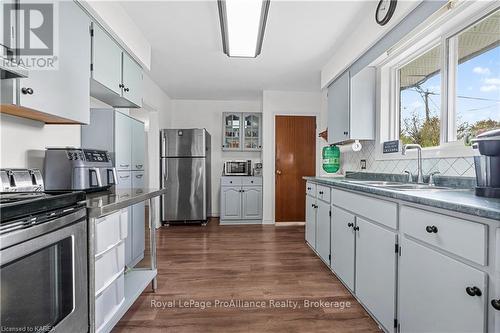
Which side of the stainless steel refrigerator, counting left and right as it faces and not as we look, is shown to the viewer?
front

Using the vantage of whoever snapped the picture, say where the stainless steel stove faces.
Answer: facing the viewer and to the right of the viewer

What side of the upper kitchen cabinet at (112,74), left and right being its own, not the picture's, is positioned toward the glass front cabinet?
left

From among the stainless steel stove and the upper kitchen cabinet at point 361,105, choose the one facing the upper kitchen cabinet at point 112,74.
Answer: the upper kitchen cabinet at point 361,105

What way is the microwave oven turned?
toward the camera

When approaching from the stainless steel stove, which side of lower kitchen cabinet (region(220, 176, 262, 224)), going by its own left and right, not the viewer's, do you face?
front

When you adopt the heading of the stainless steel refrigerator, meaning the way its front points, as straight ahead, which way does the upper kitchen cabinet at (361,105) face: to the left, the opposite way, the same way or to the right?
to the right

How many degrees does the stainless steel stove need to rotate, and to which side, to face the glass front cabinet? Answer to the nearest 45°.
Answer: approximately 90° to its left

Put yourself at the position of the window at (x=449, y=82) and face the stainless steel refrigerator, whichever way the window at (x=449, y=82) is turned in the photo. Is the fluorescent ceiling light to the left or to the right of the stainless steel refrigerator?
left

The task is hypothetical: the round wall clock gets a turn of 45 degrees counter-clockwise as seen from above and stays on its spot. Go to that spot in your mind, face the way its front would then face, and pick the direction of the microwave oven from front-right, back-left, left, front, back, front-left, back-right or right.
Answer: back-right

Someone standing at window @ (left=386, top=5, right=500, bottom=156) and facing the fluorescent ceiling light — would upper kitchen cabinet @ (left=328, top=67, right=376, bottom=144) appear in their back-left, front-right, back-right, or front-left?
front-right

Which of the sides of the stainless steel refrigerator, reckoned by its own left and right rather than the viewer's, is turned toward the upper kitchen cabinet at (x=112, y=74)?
front

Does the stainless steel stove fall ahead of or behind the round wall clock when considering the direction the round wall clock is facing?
ahead

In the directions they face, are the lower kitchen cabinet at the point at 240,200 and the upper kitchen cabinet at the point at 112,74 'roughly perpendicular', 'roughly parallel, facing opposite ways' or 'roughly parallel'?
roughly perpendicular

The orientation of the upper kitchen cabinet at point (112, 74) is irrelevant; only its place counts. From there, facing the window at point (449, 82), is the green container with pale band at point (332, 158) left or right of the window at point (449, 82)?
left

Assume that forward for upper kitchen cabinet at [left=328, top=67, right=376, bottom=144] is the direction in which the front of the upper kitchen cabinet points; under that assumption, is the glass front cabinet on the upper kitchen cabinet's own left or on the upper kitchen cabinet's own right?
on the upper kitchen cabinet's own right
